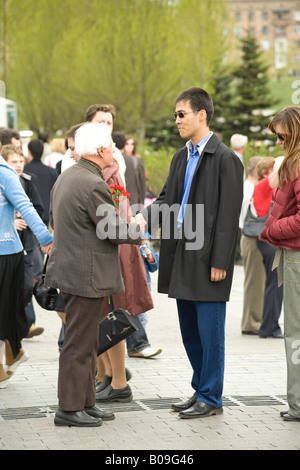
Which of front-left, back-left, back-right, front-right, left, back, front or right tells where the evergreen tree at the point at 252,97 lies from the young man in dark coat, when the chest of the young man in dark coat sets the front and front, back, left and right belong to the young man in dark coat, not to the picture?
back-right

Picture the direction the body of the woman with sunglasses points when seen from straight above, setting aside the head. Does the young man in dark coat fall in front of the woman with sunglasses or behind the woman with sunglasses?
in front

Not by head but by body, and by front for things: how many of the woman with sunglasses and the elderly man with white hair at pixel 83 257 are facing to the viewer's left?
1

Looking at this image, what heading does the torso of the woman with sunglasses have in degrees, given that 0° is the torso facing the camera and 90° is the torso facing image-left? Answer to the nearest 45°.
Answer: approximately 90°

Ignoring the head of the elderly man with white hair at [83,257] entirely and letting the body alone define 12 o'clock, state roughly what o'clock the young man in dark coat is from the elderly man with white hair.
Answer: The young man in dark coat is roughly at 1 o'clock from the elderly man with white hair.

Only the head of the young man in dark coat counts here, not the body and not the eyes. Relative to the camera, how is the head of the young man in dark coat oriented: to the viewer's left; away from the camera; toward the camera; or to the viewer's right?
to the viewer's left

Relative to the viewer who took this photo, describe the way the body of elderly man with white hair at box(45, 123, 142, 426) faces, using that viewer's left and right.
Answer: facing away from the viewer and to the right of the viewer

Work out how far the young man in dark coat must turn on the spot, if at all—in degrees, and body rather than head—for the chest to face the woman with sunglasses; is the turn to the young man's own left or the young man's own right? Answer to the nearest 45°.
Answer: approximately 135° to the young man's own left

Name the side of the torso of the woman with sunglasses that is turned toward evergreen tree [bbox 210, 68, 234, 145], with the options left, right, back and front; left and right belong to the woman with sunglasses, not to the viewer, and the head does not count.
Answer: right

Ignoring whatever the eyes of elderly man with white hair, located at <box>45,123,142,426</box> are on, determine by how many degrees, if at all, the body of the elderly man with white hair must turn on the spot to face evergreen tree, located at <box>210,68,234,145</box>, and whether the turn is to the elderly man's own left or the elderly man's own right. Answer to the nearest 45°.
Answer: approximately 45° to the elderly man's own left

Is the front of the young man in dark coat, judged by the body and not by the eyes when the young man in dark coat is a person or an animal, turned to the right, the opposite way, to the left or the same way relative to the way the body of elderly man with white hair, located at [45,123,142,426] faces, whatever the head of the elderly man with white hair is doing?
the opposite way

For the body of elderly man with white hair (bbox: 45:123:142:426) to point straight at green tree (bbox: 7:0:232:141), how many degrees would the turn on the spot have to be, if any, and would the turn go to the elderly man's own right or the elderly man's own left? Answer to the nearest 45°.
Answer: approximately 45° to the elderly man's own left

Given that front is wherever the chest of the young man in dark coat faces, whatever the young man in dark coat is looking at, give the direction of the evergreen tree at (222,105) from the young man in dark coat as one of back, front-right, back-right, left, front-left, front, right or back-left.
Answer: back-right

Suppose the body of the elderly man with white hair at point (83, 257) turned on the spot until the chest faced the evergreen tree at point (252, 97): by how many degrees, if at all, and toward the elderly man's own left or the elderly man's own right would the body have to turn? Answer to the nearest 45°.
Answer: approximately 45° to the elderly man's own left

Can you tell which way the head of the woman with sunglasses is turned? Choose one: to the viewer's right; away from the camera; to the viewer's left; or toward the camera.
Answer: to the viewer's left

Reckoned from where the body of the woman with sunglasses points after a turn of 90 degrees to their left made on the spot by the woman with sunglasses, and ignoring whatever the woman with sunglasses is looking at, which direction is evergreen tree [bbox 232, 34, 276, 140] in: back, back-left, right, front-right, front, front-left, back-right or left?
back

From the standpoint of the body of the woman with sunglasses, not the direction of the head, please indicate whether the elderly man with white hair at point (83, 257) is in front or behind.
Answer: in front

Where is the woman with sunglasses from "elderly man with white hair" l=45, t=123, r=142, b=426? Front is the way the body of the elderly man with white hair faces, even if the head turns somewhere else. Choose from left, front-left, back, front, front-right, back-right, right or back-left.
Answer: front-right
